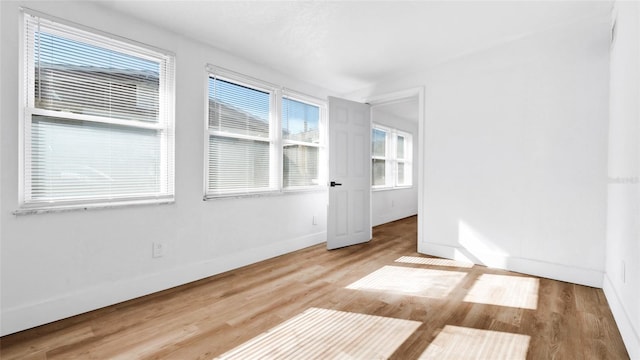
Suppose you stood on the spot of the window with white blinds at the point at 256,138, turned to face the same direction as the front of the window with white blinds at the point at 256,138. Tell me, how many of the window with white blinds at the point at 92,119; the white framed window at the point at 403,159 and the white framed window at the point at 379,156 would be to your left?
2

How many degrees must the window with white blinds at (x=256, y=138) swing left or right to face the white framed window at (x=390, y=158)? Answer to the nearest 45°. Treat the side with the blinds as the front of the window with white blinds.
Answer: approximately 90° to its left

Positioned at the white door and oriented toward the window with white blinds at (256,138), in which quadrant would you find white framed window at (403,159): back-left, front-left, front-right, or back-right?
back-right

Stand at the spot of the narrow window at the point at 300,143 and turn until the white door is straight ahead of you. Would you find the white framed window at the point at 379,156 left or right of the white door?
left

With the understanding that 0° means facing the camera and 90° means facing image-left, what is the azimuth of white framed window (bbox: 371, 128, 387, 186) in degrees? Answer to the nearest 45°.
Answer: approximately 315°

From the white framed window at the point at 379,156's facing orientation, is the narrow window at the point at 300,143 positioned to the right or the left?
on its right

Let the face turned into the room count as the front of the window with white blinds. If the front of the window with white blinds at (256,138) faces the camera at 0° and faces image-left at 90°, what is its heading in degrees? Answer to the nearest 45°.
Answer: approximately 315°

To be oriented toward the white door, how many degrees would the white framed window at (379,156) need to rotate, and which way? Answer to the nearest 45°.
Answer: approximately 45° to its right

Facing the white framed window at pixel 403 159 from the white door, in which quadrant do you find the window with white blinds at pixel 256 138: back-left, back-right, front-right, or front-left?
back-left

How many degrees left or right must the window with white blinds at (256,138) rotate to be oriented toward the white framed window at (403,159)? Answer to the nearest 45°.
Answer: approximately 90° to its left
